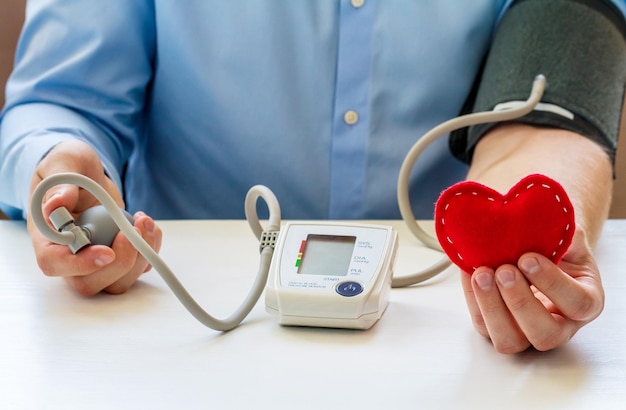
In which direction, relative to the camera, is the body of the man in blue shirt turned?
toward the camera

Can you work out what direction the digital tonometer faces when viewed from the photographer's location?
facing the viewer
